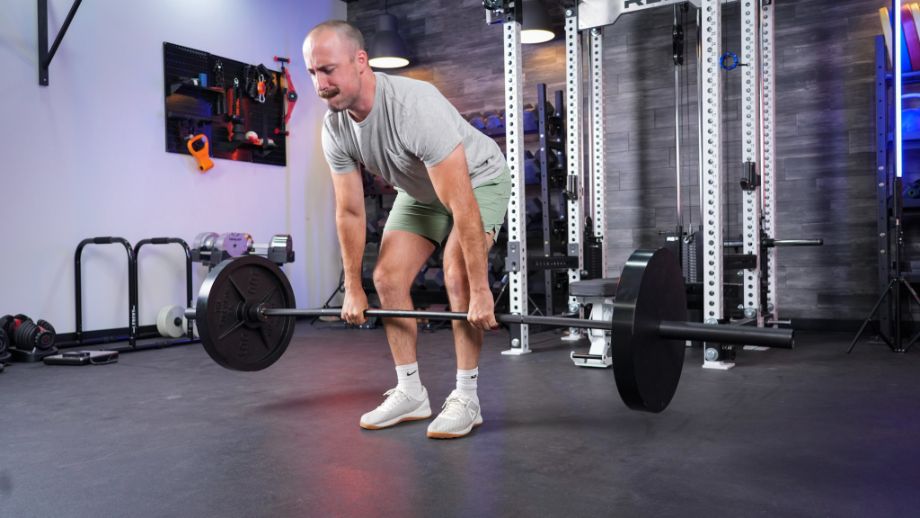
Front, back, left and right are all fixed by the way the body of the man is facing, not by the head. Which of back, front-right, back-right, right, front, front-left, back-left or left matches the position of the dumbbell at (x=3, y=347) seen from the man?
right

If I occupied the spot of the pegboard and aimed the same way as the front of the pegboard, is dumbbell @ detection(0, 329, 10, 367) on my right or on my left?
on my right

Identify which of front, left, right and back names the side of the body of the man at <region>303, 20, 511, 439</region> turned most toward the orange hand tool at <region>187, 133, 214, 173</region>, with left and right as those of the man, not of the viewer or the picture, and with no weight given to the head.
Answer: right

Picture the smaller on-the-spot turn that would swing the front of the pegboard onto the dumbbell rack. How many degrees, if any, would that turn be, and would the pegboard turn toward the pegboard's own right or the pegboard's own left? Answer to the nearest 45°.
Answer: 0° — it already faces it

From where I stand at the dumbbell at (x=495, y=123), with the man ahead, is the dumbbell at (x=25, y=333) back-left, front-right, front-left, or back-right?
front-right

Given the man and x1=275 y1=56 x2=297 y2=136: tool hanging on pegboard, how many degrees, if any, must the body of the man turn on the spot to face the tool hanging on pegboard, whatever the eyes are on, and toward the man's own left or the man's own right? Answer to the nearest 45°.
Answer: approximately 135° to the man's own right

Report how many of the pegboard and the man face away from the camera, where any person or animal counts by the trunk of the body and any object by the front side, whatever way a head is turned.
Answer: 0

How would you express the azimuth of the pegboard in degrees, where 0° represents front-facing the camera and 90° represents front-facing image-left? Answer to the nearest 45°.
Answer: approximately 315°

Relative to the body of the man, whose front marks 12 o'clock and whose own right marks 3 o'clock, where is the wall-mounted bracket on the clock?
The wall-mounted bracket is roughly at 3 o'clock from the man.

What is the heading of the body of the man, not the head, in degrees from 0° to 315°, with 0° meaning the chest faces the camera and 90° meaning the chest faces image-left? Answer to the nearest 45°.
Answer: approximately 45°

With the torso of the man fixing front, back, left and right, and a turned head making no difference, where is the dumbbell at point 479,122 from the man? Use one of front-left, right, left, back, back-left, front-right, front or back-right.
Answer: back-right

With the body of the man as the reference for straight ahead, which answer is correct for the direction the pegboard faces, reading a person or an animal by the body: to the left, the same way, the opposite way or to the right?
to the left

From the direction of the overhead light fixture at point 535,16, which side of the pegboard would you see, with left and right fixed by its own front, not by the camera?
front

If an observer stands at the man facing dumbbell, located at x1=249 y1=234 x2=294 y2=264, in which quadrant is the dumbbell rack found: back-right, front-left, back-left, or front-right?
front-right

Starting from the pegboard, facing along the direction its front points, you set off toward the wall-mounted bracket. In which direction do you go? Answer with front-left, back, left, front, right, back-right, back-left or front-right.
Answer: right
